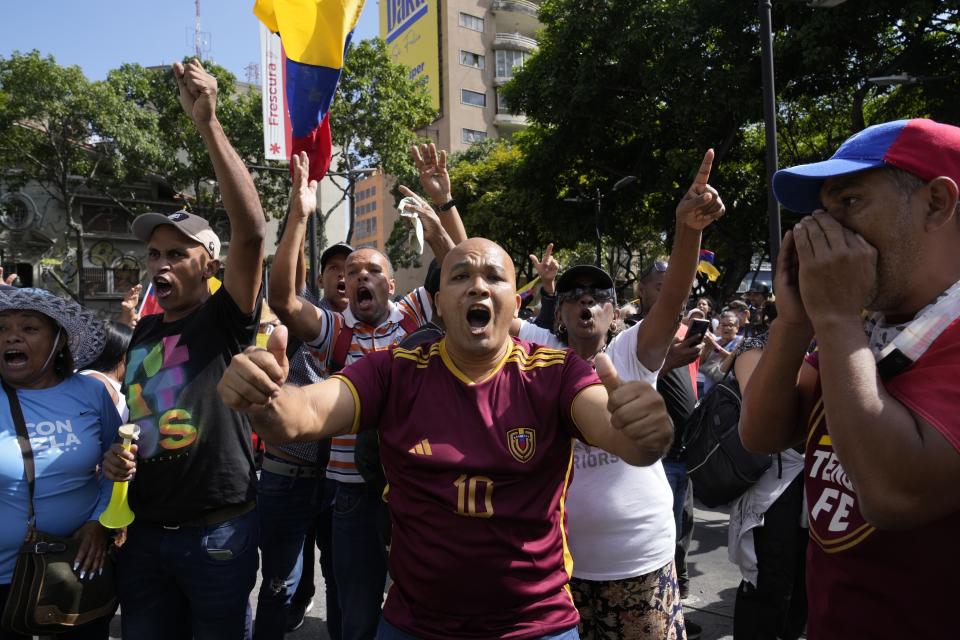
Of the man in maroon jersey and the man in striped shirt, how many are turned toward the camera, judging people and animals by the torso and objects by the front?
2

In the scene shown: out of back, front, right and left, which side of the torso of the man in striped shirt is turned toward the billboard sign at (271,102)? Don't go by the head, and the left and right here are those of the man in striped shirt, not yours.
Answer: back

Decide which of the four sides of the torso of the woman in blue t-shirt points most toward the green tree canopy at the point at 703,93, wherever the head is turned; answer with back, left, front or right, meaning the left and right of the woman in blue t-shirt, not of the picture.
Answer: back

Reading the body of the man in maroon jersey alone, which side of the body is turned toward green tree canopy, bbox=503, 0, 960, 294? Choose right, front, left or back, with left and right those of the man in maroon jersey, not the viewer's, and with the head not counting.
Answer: back

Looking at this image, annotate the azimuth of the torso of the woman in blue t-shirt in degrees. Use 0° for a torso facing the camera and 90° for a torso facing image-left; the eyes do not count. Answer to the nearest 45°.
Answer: approximately 45°

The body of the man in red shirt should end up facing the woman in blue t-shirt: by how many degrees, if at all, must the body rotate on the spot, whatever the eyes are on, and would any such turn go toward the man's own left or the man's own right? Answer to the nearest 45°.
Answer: approximately 45° to the man's own right

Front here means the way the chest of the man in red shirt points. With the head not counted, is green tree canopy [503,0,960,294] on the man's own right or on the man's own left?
on the man's own right
